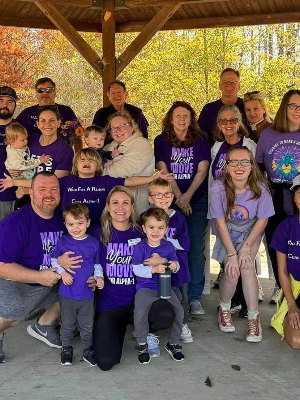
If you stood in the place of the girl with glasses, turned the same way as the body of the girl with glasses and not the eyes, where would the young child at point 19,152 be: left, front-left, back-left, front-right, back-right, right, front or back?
right

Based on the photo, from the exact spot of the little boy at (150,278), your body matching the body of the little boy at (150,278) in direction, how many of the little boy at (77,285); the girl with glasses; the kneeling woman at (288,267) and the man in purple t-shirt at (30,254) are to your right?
2

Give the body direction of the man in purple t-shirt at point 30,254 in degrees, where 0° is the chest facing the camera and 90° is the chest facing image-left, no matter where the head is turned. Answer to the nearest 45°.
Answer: approximately 315°

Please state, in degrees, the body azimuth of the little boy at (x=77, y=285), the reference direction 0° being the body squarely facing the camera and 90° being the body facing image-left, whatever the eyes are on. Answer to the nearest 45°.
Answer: approximately 0°

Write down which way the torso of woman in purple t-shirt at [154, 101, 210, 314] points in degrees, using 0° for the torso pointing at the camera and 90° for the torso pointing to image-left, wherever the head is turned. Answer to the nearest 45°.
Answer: approximately 0°
